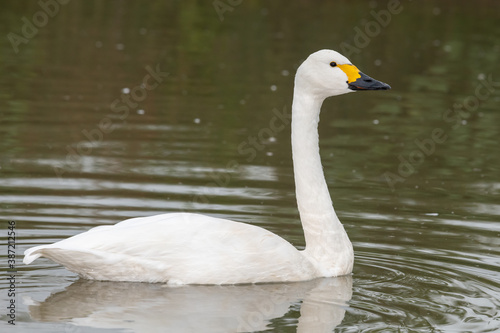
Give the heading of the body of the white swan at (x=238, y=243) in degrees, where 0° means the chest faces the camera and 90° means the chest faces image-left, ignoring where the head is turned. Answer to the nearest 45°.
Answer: approximately 270°
